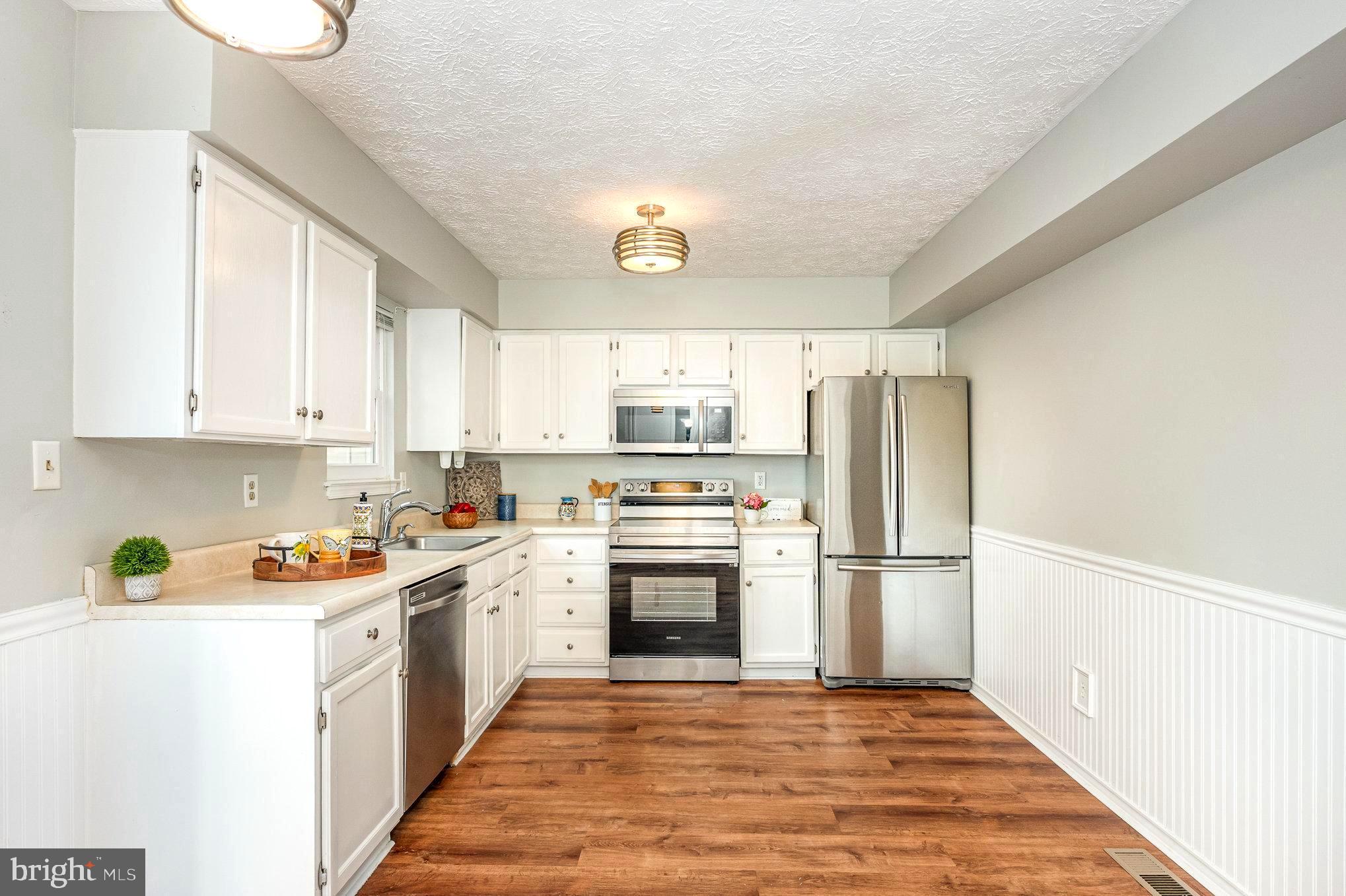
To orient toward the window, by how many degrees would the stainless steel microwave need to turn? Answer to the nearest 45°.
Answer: approximately 45° to its right

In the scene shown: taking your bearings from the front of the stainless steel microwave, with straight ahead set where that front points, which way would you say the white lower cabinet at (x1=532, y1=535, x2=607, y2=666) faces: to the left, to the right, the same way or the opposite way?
the same way

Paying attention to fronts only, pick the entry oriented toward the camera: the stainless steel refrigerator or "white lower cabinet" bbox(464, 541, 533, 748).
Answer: the stainless steel refrigerator

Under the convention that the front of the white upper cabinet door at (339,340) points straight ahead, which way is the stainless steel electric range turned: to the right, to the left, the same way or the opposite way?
to the right

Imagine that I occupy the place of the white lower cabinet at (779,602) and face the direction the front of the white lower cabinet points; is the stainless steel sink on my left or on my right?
on my right

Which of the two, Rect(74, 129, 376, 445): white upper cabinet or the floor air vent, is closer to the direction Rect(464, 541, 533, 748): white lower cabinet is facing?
the floor air vent

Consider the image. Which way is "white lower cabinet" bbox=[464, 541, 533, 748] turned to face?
to the viewer's right

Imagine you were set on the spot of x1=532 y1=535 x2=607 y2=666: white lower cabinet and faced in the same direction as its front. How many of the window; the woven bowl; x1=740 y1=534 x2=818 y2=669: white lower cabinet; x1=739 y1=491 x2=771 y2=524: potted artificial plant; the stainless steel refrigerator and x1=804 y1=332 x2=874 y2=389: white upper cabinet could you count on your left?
4

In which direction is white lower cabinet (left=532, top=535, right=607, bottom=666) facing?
toward the camera

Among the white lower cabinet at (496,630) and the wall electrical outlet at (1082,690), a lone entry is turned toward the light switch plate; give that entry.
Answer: the wall electrical outlet

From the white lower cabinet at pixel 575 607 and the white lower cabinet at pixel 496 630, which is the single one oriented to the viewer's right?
the white lower cabinet at pixel 496 630

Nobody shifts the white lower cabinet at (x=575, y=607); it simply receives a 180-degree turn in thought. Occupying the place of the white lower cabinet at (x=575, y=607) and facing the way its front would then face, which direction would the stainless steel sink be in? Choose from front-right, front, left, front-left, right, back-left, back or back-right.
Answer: back-left

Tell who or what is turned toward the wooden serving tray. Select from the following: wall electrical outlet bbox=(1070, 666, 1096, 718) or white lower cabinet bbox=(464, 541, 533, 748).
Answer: the wall electrical outlet

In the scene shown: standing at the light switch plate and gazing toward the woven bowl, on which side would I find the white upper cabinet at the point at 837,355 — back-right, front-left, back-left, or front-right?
front-right

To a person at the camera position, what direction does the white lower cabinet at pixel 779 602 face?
facing the viewer

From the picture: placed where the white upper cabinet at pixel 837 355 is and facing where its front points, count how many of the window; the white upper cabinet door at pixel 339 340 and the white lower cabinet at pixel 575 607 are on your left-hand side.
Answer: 0

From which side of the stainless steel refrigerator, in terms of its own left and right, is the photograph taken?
front

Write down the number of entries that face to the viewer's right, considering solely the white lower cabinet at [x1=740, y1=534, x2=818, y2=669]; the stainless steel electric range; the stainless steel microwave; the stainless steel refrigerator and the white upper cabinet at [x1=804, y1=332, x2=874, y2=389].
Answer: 0

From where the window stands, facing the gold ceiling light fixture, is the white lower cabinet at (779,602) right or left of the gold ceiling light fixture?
left

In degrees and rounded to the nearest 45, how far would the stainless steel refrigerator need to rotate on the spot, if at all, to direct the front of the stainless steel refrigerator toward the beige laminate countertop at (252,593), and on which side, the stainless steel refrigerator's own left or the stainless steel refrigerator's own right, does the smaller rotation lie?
approximately 45° to the stainless steel refrigerator's own right
